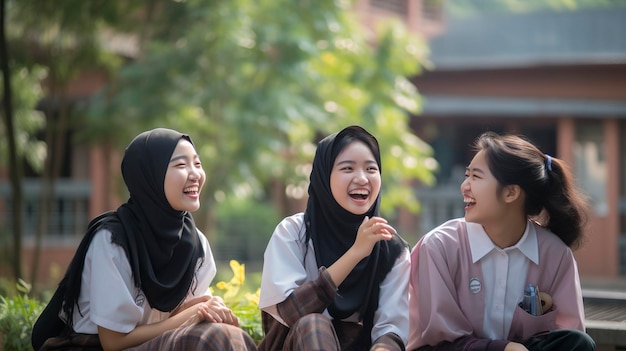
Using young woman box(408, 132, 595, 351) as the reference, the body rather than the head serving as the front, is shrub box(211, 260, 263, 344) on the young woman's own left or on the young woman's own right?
on the young woman's own right

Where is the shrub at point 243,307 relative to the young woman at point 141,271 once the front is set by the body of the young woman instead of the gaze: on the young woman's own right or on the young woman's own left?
on the young woman's own left

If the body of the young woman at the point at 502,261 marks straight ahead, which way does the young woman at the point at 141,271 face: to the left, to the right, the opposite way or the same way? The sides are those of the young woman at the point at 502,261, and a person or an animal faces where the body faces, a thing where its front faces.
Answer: to the left

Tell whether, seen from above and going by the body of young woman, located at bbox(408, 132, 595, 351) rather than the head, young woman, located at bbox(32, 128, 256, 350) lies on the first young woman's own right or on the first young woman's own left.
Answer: on the first young woman's own right

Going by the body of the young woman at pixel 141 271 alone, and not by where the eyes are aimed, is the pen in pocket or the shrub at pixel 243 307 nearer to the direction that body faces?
the pen in pocket

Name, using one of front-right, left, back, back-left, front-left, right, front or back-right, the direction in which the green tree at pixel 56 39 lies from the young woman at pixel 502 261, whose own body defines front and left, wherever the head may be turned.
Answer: back-right
